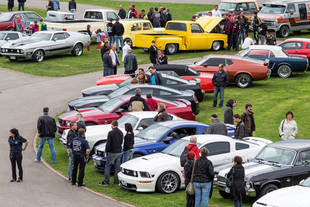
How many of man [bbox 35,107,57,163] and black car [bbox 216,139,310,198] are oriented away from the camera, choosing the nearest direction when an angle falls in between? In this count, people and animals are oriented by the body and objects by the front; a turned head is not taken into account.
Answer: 1

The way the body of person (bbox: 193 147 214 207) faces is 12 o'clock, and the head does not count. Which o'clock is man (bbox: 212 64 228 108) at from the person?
The man is roughly at 12 o'clock from the person.

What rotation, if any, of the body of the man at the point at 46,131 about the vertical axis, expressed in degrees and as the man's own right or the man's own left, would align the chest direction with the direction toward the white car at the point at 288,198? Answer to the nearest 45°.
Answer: approximately 135° to the man's own right

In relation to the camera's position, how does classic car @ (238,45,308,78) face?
facing to the left of the viewer

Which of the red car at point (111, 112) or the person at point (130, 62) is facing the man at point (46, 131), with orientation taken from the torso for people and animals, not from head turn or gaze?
the red car

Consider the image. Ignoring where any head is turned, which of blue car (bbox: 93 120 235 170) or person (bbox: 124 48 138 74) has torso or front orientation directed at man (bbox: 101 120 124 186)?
the blue car

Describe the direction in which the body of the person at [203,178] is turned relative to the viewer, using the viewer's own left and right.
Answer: facing away from the viewer

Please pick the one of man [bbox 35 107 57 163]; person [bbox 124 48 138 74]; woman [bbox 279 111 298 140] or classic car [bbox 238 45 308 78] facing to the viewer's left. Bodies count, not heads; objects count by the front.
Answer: the classic car

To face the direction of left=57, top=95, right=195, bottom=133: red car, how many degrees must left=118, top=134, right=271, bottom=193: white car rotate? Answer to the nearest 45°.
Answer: approximately 90° to its right
